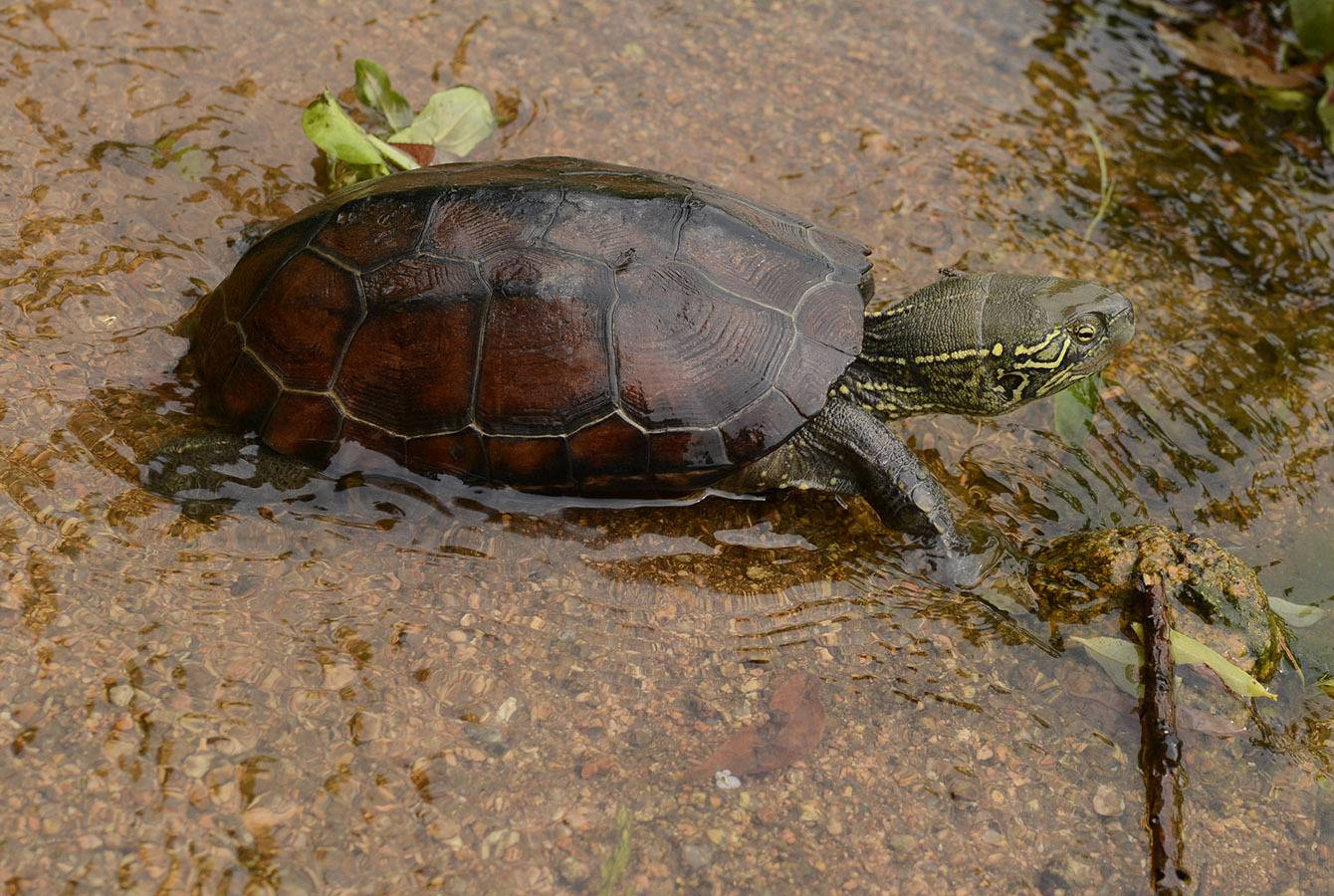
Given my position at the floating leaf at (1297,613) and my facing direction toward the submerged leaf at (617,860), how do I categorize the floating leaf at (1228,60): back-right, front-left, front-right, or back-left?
back-right

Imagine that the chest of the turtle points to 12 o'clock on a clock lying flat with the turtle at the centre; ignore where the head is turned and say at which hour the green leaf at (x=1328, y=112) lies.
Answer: The green leaf is roughly at 11 o'clock from the turtle.

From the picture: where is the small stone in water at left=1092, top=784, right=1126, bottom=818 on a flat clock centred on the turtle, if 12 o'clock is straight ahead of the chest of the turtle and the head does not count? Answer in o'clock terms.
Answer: The small stone in water is roughly at 1 o'clock from the turtle.

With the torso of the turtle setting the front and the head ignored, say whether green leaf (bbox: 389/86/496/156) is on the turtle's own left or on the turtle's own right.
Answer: on the turtle's own left

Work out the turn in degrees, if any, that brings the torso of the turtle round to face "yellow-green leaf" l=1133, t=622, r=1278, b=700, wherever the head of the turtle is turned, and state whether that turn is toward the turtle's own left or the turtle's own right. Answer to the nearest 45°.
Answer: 0° — it already faces it

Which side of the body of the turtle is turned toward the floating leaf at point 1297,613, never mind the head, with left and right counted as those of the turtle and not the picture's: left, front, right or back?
front

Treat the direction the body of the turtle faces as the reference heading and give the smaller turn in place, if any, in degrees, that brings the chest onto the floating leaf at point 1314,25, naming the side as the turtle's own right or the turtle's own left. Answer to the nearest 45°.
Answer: approximately 45° to the turtle's own left

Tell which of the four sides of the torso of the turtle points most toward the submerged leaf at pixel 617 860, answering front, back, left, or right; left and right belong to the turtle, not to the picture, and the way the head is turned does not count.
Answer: right

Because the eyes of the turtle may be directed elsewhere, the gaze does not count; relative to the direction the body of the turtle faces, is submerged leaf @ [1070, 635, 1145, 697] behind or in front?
in front

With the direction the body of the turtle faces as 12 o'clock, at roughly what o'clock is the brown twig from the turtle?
The brown twig is roughly at 1 o'clock from the turtle.

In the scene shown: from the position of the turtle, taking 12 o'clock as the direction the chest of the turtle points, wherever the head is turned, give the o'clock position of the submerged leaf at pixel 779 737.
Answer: The submerged leaf is roughly at 2 o'clock from the turtle.

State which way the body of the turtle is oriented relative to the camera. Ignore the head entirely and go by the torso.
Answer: to the viewer's right

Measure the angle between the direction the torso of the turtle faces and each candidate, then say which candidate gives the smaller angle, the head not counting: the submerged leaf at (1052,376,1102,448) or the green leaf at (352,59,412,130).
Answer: the submerged leaf
